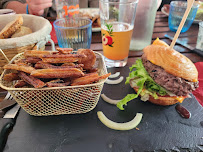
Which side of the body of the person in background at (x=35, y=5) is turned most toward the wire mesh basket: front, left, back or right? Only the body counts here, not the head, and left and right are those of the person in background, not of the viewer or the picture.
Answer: front

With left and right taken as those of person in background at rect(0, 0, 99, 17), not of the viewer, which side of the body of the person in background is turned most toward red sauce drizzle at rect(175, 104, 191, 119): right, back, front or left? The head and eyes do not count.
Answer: front

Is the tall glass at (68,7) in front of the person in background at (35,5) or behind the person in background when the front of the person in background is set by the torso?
in front

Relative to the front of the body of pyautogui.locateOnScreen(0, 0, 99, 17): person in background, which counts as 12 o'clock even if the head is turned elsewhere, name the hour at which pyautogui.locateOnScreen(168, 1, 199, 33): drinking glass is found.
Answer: The drinking glass is roughly at 10 o'clock from the person in background.

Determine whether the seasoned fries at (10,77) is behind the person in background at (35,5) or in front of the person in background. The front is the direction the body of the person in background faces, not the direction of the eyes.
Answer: in front

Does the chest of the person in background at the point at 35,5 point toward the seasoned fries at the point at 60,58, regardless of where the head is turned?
yes

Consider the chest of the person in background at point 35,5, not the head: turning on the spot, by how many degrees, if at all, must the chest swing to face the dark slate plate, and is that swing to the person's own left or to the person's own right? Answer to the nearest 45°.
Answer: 0° — they already face it

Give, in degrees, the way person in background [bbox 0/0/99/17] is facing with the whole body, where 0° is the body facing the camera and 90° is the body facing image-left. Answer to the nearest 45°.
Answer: approximately 0°

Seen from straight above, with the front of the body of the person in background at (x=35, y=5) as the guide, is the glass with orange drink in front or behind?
in front

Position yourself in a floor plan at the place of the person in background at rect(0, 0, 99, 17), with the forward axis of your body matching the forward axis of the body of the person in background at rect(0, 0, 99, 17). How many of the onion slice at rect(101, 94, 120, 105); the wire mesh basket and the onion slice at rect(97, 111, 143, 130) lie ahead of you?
3

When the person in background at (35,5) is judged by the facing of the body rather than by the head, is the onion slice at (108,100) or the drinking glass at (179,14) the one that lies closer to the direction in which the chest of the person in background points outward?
the onion slice
